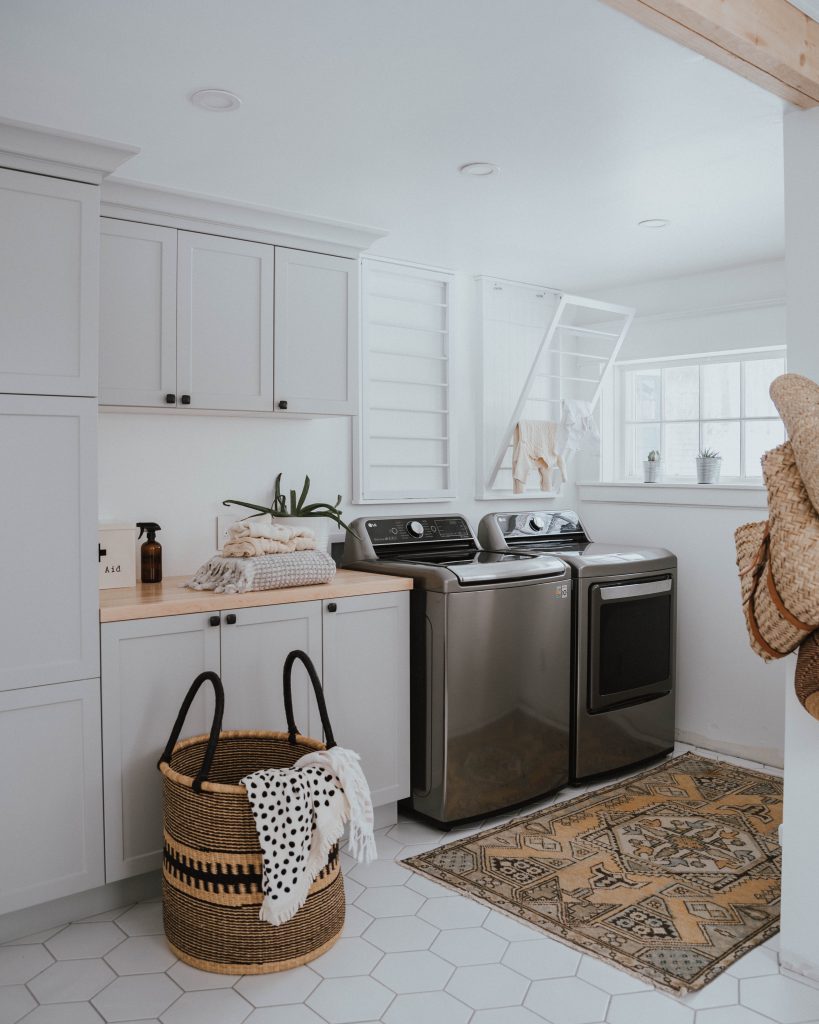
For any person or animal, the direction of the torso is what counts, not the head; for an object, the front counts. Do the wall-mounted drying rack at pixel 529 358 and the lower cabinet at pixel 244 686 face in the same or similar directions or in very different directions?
same or similar directions

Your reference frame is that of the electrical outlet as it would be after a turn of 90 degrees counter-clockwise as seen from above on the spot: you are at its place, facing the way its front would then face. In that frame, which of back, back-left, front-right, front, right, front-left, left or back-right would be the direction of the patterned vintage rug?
right

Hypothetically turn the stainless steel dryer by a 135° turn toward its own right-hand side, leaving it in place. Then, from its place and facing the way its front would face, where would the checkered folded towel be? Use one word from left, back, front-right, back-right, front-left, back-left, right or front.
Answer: front-left

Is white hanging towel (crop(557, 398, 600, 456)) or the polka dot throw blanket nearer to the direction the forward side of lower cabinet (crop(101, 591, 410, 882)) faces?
the polka dot throw blanket

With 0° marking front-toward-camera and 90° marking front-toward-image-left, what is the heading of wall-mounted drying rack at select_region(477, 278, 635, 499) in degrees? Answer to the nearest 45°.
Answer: approximately 315°

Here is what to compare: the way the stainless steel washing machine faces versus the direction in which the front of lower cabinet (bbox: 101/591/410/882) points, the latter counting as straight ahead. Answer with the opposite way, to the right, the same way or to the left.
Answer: the same way

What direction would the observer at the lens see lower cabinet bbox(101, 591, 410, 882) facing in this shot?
facing the viewer and to the right of the viewer

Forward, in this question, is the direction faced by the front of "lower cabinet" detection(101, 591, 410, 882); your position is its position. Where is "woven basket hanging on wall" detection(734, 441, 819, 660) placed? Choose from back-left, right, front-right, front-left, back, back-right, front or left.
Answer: front

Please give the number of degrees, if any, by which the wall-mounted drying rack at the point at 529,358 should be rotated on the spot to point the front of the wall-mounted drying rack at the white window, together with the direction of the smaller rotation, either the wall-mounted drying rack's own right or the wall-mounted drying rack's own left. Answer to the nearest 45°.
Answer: approximately 45° to the wall-mounted drying rack's own left

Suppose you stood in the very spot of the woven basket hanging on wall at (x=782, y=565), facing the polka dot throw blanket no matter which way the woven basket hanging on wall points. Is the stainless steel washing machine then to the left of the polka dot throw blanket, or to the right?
right

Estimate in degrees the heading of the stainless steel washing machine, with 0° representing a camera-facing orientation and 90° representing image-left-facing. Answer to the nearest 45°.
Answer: approximately 315°

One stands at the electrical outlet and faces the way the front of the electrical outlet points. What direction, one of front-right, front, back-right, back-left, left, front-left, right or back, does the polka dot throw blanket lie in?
front-right

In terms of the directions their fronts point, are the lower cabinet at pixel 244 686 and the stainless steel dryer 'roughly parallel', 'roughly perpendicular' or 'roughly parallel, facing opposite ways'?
roughly parallel

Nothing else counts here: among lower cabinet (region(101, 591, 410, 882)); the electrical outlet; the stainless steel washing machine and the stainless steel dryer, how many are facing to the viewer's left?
0

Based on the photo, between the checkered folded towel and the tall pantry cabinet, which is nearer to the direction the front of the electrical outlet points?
the checkered folded towel

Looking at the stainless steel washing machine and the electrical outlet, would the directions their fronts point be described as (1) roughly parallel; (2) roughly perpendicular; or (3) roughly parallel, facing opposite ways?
roughly parallel

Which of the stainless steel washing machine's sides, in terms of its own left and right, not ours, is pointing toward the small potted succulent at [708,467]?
left

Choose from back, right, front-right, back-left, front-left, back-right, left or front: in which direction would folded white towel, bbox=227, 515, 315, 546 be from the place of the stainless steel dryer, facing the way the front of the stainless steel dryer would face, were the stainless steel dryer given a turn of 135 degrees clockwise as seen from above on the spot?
front-left

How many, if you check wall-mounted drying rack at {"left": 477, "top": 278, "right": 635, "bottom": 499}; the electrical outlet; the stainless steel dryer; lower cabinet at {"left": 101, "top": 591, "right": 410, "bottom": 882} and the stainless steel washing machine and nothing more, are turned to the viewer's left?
0
